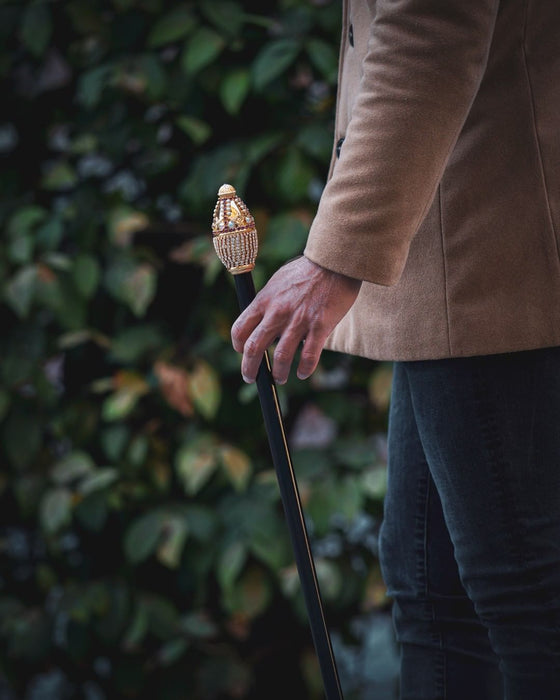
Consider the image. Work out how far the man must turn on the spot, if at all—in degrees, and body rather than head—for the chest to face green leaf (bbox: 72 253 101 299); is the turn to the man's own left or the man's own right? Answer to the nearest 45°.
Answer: approximately 45° to the man's own right

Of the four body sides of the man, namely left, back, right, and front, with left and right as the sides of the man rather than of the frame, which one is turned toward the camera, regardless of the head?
left

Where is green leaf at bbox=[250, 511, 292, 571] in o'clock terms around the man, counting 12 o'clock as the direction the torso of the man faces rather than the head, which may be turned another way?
The green leaf is roughly at 2 o'clock from the man.

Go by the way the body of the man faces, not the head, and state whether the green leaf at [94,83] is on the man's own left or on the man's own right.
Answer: on the man's own right

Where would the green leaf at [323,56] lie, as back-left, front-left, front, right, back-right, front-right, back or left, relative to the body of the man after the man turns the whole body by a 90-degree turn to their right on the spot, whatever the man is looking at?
front

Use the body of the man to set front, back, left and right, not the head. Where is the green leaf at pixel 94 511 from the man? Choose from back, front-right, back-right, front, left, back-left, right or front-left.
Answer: front-right

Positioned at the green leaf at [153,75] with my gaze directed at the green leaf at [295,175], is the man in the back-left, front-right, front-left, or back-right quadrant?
front-right

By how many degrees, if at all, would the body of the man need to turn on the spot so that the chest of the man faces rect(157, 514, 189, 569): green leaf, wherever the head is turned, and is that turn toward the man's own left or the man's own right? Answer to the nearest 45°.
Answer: approximately 45° to the man's own right

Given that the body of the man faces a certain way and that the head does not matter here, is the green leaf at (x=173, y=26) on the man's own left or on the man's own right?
on the man's own right

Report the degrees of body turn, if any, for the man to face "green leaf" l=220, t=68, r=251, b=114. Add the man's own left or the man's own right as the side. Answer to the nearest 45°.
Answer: approximately 90° to the man's own right

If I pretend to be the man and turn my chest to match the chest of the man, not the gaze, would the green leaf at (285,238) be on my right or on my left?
on my right
